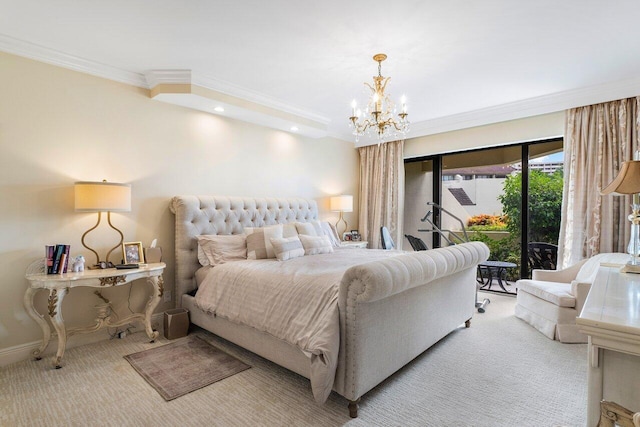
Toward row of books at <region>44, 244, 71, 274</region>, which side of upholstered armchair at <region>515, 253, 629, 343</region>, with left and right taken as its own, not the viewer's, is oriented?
front

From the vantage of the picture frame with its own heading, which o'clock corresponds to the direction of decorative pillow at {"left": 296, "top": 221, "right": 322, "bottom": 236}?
The decorative pillow is roughly at 9 o'clock from the picture frame.

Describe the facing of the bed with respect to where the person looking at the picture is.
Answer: facing the viewer and to the right of the viewer

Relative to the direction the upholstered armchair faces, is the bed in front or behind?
in front

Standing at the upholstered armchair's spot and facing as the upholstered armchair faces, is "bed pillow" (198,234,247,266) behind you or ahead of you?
ahead

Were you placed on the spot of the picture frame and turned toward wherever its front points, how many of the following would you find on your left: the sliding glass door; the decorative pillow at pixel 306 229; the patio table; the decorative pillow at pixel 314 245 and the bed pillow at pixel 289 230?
5

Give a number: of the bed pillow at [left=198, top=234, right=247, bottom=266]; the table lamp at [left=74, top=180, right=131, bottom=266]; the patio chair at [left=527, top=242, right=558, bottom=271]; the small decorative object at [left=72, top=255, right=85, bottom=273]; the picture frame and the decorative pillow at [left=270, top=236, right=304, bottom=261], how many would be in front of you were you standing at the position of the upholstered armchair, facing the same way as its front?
5

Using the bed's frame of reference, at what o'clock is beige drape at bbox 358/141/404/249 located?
The beige drape is roughly at 8 o'clock from the bed.

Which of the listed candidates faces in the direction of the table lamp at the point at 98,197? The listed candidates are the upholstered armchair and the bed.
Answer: the upholstered armchair

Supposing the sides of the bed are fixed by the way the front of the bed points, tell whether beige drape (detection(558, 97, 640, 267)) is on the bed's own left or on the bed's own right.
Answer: on the bed's own left

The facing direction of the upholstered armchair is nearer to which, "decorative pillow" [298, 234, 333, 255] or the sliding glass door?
the decorative pillow

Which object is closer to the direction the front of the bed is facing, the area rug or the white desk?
the white desk

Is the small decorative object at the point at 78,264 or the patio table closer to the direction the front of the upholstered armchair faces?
the small decorative object

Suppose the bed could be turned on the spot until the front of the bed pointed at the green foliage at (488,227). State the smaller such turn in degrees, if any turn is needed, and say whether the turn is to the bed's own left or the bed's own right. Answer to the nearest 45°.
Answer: approximately 90° to the bed's own left

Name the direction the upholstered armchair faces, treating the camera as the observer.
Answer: facing the viewer and to the left of the viewer

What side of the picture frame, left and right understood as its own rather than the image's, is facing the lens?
front

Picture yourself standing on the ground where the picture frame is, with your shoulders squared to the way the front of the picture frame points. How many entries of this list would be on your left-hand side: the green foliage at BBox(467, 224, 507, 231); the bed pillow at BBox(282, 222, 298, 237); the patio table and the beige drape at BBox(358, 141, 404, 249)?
4

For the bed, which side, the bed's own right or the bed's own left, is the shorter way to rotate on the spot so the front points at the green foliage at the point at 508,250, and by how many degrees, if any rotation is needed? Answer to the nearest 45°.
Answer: approximately 90° to the bed's own left
